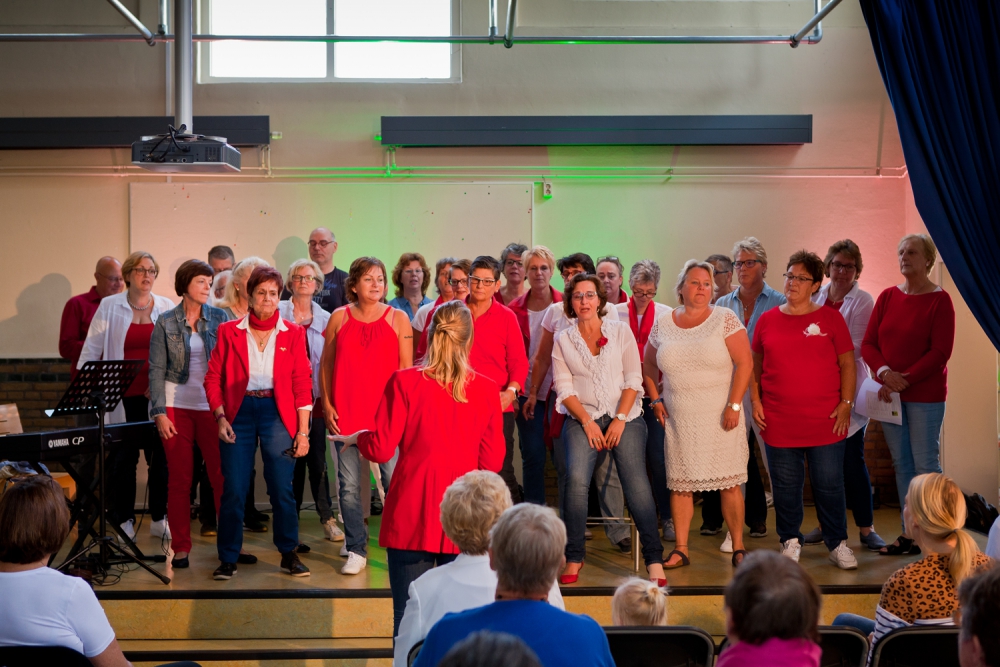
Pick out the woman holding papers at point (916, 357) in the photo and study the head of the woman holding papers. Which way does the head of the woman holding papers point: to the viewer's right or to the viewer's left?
to the viewer's left

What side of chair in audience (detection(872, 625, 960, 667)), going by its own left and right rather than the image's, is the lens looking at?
back

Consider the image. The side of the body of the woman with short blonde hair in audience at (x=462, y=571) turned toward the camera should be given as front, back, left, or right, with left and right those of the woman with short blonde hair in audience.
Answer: back

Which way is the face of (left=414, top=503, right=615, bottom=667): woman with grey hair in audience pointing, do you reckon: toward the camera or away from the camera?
away from the camera

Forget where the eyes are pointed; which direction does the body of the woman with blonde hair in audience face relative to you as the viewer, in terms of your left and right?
facing away from the viewer and to the left of the viewer

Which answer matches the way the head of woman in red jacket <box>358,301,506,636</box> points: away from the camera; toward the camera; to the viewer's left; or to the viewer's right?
away from the camera

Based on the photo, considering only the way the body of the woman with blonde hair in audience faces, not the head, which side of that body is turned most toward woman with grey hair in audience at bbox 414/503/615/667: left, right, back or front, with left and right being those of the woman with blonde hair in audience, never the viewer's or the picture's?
left

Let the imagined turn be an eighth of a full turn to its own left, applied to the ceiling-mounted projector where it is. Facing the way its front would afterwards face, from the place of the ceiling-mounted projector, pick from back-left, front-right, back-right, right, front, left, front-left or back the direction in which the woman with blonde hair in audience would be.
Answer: back

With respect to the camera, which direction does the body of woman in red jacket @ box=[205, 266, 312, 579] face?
toward the camera

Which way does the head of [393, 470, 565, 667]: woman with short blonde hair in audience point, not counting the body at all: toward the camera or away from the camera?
away from the camera

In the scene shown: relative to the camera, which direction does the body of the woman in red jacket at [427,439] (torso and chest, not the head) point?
away from the camera

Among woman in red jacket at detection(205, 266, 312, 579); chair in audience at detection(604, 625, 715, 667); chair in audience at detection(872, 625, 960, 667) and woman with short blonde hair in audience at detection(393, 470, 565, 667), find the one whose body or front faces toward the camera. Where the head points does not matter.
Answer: the woman in red jacket

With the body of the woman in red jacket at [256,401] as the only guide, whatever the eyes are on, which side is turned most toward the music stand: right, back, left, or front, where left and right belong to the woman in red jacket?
right

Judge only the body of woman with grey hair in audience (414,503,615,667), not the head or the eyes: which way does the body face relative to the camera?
away from the camera

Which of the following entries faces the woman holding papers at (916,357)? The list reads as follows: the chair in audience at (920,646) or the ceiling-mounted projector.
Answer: the chair in audience

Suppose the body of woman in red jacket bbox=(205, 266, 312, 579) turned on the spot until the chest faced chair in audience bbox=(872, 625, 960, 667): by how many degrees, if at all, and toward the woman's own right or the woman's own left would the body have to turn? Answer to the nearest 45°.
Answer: approximately 45° to the woman's own left

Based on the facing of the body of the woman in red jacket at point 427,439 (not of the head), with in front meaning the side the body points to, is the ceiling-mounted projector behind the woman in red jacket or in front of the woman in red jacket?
in front

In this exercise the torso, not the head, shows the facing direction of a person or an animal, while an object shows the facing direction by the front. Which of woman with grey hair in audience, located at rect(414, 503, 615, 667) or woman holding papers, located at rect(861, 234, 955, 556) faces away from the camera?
the woman with grey hair in audience

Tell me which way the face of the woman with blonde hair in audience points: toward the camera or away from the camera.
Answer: away from the camera

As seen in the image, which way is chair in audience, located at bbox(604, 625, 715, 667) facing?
away from the camera
